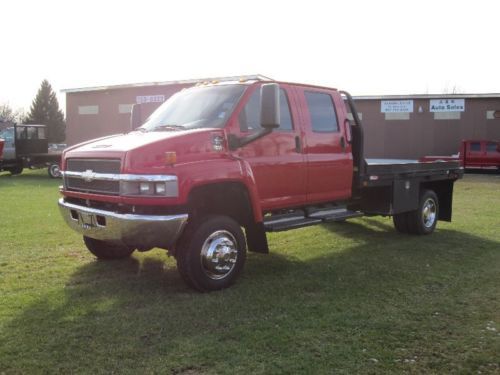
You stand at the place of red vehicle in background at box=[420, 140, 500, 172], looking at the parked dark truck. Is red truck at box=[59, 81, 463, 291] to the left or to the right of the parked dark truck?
left

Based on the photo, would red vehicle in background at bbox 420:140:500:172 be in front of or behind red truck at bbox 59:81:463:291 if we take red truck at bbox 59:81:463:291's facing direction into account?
behind

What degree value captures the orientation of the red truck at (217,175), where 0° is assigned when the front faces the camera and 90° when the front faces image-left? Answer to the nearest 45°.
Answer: approximately 45°

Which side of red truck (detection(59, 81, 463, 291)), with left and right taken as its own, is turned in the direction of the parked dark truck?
right
